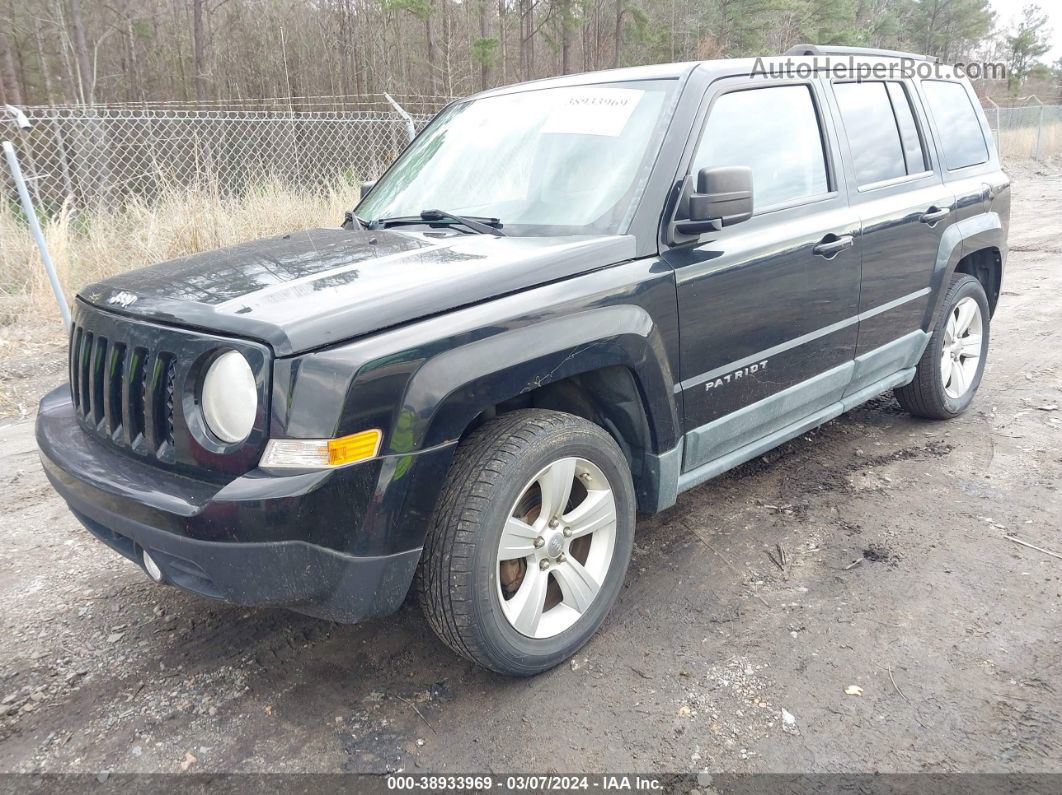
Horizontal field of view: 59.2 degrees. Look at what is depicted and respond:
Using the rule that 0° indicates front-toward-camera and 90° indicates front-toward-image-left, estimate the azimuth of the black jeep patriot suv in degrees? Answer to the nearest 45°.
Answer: approximately 45°

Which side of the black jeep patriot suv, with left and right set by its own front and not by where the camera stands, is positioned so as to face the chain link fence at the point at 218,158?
right

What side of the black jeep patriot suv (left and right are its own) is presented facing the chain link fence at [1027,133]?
back
